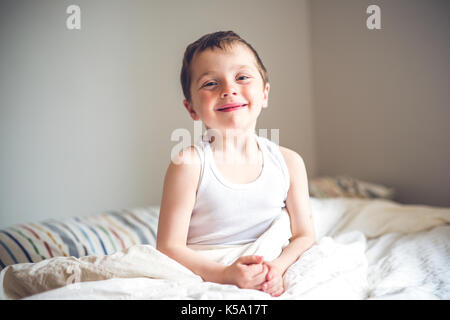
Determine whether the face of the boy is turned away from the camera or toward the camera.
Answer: toward the camera

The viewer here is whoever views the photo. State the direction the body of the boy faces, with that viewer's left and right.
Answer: facing the viewer

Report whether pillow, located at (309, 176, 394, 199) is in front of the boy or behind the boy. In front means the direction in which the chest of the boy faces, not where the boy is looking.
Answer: behind
